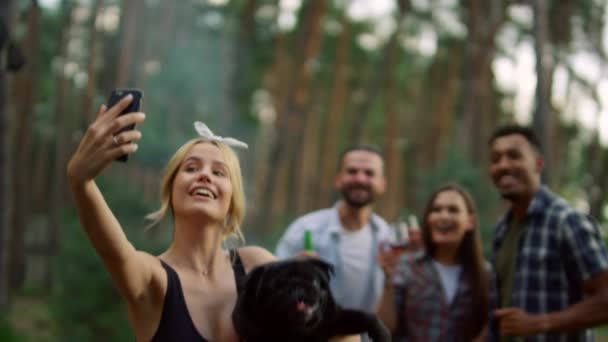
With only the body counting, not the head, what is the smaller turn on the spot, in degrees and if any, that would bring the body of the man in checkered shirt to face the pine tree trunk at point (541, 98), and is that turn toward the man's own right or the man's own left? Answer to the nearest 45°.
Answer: approximately 135° to the man's own right

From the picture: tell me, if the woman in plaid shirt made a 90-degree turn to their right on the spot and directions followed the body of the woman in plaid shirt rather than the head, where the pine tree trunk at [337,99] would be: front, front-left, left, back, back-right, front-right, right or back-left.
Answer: right

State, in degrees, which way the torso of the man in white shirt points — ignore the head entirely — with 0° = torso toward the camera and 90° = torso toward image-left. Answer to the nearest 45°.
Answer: approximately 0°

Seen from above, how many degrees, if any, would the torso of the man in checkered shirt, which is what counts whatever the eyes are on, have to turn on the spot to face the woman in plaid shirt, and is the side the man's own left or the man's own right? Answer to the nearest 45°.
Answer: approximately 90° to the man's own right

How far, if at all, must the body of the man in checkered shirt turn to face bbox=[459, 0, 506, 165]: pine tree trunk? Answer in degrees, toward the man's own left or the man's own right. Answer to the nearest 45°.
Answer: approximately 135° to the man's own right

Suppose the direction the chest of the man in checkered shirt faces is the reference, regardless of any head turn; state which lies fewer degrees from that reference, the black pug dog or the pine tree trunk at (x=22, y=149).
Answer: the black pug dog

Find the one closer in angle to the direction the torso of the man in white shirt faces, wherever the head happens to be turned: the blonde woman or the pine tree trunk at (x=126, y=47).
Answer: the blonde woman

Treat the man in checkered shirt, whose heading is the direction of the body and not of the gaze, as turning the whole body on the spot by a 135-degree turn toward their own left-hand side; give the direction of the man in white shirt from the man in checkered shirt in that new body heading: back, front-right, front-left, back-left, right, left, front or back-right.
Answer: back-left

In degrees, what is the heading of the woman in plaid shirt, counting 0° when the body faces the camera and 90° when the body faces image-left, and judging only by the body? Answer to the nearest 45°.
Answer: approximately 0°

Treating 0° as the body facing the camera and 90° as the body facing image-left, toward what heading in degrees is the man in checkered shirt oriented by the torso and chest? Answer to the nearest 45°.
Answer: approximately 45°

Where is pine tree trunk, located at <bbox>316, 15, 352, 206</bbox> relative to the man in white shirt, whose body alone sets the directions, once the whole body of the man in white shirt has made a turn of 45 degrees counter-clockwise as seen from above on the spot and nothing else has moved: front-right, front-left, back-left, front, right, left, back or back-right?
back-left

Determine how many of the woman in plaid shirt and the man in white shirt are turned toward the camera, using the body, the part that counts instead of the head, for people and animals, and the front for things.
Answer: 2
